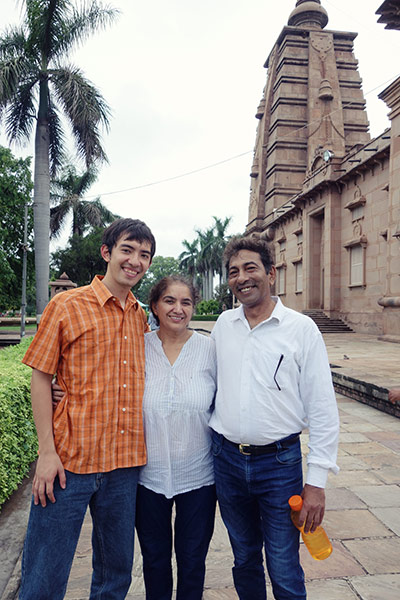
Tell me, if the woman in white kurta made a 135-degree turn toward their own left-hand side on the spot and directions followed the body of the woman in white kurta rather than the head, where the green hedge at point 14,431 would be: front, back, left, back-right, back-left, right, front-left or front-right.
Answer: left

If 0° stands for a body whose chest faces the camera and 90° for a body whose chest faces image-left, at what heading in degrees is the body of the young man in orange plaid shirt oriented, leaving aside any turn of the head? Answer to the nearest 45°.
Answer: approximately 315°

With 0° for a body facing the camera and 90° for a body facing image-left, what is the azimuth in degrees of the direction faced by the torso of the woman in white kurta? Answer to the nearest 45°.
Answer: approximately 0°

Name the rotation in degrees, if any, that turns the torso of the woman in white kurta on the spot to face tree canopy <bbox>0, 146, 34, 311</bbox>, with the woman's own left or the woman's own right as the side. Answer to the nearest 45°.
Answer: approximately 135° to the woman's own right

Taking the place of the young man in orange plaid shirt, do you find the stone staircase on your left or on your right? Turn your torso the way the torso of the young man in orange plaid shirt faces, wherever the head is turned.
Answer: on your left

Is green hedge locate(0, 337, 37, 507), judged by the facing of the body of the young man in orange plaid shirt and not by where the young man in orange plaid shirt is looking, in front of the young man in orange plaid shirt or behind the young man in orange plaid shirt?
behind

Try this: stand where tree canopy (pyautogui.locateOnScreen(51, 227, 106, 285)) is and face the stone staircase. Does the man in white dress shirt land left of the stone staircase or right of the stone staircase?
right
